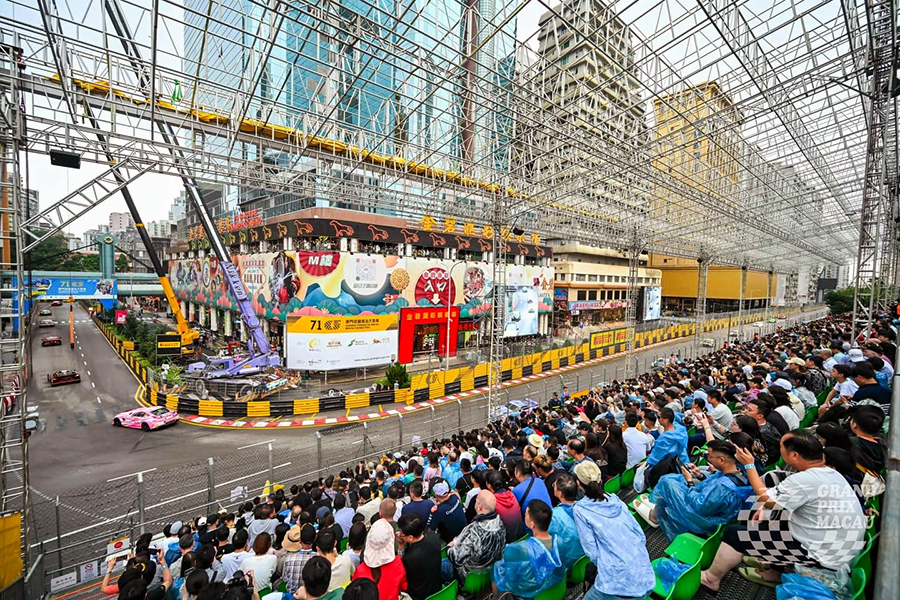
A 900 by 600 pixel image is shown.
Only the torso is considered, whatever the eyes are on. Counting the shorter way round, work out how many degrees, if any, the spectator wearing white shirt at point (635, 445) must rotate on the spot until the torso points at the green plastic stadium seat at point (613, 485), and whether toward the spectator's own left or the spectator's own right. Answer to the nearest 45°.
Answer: approximately 135° to the spectator's own left

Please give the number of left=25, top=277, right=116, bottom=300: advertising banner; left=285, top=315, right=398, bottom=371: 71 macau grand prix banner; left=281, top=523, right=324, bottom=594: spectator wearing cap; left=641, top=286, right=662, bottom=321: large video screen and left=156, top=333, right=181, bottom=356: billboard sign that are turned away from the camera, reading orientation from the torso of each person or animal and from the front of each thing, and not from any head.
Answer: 1

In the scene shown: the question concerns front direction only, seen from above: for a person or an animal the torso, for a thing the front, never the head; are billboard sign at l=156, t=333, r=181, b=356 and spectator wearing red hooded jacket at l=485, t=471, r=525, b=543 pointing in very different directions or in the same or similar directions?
very different directions

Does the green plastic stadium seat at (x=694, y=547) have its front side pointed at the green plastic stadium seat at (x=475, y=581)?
no

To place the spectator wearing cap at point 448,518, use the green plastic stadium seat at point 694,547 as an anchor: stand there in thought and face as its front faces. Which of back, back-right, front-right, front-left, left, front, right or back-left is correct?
front-left

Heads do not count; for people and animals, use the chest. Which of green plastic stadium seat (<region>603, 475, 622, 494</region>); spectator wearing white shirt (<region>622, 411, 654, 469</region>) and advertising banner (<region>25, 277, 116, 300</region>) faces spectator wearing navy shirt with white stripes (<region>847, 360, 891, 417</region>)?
the advertising banner

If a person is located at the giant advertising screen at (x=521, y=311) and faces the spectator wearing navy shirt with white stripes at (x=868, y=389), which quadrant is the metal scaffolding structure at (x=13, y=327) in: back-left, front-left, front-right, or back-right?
front-right

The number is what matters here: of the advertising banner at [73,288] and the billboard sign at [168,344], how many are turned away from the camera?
0

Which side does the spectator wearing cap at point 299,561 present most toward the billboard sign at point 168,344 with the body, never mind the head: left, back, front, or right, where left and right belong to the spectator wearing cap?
front

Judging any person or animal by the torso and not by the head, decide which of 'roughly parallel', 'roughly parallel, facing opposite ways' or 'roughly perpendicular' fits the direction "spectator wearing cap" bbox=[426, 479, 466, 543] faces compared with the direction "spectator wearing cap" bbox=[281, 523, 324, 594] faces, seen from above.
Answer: roughly parallel

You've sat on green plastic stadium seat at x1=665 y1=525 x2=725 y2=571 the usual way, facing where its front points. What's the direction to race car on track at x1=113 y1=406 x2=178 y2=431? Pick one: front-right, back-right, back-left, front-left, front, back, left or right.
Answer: front-left

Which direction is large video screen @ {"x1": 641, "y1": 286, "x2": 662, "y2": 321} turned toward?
toward the camera

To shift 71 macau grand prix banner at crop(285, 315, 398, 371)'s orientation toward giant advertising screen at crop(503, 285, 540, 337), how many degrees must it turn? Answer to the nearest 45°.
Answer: approximately 135° to its left

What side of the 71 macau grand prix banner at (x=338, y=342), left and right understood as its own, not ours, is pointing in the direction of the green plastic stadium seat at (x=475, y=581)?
front

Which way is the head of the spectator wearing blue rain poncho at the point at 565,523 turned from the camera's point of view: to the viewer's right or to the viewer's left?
to the viewer's left

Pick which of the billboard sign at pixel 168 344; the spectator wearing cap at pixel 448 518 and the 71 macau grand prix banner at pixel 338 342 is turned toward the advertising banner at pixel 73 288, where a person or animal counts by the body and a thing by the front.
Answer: the spectator wearing cap

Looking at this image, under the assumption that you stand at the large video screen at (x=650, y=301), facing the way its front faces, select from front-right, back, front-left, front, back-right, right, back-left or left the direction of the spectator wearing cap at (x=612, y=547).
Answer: front

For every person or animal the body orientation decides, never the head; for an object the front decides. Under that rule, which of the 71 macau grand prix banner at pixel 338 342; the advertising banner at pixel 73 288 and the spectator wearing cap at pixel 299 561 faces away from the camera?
the spectator wearing cap

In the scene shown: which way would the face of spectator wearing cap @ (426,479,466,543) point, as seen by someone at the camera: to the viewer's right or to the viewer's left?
to the viewer's left

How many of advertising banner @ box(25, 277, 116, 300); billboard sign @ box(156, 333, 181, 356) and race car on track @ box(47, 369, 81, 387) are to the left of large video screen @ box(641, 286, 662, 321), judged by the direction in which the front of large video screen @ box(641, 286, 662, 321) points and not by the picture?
0

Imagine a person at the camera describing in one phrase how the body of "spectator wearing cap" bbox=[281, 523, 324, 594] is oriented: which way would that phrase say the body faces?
away from the camera

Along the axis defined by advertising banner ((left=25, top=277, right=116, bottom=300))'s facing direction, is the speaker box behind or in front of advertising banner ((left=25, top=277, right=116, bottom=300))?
in front

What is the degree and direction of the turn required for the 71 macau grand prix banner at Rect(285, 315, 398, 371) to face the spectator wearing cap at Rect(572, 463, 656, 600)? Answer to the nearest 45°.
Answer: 0° — it already faces them

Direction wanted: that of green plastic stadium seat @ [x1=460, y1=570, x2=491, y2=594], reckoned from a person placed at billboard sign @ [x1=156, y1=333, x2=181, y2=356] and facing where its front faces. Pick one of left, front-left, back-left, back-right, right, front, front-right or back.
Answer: front
